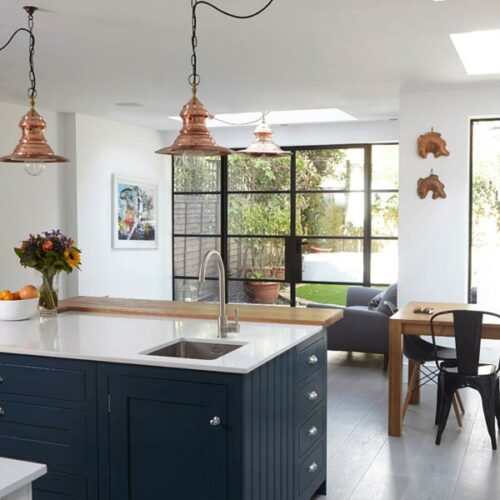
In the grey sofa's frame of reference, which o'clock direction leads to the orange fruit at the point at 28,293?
The orange fruit is roughly at 10 o'clock from the grey sofa.

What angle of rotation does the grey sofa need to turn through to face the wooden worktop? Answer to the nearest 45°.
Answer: approximately 90° to its left

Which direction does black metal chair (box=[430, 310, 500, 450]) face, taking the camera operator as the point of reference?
facing away from the viewer

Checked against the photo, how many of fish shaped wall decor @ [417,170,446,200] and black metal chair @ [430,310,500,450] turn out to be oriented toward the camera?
1

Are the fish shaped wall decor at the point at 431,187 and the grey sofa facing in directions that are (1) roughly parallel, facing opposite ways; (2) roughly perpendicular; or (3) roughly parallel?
roughly perpendicular

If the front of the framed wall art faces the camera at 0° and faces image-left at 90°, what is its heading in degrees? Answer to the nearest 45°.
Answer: approximately 315°

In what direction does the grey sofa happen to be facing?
to the viewer's left
